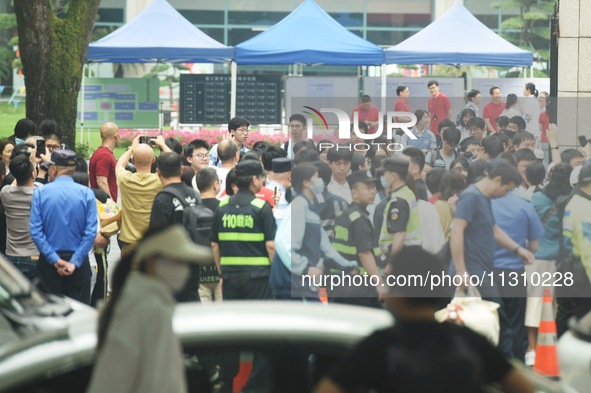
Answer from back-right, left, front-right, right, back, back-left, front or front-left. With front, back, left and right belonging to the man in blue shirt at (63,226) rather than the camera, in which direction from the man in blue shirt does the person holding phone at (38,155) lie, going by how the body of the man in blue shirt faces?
front

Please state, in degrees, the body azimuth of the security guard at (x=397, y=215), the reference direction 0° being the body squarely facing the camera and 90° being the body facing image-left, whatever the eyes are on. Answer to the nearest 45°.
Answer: approximately 90°

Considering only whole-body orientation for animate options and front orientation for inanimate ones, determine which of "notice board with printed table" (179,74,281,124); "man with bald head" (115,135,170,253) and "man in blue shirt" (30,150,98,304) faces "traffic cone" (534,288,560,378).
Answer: the notice board with printed table

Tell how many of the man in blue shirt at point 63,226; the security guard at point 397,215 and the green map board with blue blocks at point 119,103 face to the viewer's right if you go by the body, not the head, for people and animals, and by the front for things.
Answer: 0

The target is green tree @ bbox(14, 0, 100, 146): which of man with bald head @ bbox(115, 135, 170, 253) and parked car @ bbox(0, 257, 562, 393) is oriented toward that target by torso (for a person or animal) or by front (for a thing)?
the man with bald head

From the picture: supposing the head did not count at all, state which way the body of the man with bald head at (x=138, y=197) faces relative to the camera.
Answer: away from the camera

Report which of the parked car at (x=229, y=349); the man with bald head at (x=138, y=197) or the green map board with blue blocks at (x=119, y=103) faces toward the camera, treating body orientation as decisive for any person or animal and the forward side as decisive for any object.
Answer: the green map board with blue blocks

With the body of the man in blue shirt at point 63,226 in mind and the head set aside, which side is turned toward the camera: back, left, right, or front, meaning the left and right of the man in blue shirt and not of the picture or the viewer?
back

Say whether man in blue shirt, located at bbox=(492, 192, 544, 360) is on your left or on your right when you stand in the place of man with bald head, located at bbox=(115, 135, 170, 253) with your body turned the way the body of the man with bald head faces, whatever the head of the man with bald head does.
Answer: on your right

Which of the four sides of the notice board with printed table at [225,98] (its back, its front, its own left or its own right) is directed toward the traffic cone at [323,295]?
front

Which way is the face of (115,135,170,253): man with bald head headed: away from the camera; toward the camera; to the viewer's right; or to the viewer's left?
away from the camera
